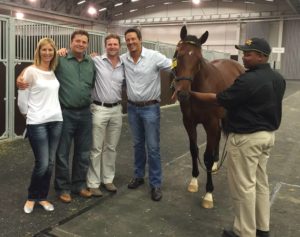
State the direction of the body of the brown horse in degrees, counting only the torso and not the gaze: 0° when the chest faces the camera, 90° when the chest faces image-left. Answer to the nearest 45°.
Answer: approximately 45°

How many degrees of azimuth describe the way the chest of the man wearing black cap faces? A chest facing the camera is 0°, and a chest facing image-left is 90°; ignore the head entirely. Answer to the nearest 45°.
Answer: approximately 135°

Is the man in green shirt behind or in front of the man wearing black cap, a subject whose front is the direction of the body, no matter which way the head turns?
in front

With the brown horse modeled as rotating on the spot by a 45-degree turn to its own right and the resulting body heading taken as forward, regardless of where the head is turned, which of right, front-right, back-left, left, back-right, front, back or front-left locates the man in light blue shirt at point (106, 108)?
front

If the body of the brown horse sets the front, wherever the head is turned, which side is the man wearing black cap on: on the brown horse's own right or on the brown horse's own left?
on the brown horse's own left

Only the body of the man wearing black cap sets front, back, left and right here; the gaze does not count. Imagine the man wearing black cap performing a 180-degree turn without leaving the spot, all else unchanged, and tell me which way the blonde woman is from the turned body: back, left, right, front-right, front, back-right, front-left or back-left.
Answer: back-right

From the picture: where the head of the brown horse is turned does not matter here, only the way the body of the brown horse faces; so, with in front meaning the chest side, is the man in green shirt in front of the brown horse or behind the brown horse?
in front

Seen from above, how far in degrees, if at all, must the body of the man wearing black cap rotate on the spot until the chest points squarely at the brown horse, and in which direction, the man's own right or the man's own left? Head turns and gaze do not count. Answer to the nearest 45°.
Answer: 0° — they already face it
